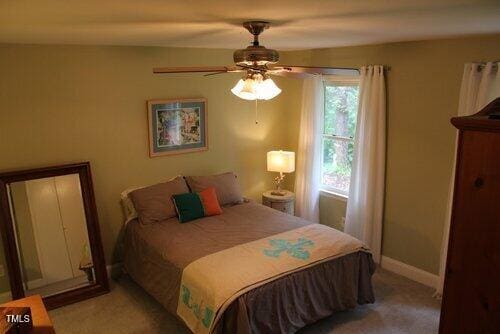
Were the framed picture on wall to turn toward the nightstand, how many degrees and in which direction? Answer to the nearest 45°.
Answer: approximately 45° to its left

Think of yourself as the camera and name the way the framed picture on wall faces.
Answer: facing the viewer and to the right of the viewer

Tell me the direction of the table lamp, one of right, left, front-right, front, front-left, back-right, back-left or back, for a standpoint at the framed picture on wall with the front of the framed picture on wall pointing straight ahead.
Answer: front-left

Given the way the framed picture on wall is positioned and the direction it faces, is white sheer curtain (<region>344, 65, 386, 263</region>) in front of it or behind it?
in front

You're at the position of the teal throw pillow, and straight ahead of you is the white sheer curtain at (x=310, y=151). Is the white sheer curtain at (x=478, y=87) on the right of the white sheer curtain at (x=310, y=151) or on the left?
right
